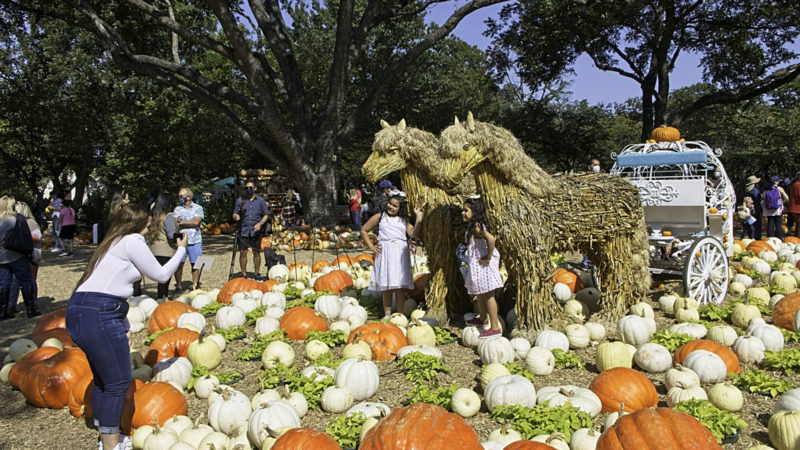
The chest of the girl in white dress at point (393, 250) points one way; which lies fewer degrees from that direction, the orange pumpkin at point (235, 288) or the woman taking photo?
the woman taking photo

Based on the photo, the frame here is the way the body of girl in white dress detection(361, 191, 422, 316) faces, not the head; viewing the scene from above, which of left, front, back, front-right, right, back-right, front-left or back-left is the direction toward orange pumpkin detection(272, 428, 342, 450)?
front

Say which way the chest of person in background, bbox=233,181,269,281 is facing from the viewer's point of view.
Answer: toward the camera

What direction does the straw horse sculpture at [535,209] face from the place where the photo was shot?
facing the viewer and to the left of the viewer

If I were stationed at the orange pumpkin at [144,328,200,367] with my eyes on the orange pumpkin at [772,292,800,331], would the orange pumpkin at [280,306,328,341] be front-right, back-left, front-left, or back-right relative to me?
front-left

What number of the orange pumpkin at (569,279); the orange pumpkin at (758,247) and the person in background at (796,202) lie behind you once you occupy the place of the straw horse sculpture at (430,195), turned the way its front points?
3

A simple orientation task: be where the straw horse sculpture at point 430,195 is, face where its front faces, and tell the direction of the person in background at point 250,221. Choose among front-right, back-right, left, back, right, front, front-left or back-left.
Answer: right

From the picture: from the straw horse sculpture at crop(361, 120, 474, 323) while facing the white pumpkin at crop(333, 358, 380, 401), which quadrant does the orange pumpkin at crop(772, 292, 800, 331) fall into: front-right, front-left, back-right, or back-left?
back-left

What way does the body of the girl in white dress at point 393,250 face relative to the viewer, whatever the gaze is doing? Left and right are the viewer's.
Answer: facing the viewer

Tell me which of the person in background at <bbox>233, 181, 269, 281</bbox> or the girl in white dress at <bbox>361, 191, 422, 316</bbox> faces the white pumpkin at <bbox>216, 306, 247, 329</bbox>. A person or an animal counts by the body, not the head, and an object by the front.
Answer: the person in background

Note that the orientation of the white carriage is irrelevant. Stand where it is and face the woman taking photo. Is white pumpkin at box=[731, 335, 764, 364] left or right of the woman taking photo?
left

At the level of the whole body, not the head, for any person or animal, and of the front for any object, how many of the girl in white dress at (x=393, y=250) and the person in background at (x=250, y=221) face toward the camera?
2

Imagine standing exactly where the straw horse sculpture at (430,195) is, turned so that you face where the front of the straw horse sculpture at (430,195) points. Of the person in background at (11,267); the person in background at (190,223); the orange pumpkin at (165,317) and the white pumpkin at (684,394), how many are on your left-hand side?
1

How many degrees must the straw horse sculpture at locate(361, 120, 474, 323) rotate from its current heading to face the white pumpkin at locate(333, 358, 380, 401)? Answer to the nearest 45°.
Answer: approximately 45° to its left

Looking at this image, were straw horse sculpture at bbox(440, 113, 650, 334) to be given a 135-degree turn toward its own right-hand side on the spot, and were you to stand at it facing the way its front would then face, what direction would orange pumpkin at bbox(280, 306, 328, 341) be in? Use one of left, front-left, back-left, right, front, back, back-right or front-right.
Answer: left

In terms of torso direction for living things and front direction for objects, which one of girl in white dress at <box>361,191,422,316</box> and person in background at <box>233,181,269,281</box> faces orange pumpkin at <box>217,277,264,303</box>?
the person in background
